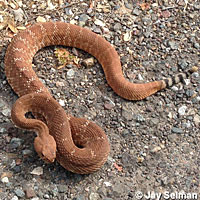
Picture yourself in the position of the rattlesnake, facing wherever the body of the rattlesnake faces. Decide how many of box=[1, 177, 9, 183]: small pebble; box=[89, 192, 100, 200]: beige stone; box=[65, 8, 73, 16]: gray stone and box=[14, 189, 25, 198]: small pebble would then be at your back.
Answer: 1

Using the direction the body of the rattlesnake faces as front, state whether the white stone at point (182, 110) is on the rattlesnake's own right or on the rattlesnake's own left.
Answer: on the rattlesnake's own left

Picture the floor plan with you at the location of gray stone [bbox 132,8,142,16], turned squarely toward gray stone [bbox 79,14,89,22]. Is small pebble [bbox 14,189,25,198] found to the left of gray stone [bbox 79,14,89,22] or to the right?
left

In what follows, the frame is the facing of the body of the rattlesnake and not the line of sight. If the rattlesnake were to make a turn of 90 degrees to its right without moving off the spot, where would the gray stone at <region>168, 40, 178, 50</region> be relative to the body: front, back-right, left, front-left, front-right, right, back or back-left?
back-right

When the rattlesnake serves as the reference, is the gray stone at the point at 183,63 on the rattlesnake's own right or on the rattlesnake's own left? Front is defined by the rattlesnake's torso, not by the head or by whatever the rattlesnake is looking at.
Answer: on the rattlesnake's own left

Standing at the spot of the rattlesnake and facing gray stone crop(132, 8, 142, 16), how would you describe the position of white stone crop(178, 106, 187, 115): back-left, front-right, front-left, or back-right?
front-right

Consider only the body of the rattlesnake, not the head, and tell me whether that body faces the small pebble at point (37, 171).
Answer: yes

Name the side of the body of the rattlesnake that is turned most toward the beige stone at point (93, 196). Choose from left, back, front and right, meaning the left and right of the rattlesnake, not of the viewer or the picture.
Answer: front

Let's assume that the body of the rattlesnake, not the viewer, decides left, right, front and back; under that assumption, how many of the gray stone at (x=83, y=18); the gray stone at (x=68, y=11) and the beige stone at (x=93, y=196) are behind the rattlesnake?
2

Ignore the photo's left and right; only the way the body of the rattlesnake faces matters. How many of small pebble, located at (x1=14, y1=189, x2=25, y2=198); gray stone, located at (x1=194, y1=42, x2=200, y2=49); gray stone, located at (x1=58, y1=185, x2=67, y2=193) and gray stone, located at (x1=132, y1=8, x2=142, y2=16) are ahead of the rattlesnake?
2

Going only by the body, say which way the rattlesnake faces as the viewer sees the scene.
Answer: toward the camera

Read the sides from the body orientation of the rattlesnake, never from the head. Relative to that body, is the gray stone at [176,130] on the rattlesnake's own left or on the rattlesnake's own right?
on the rattlesnake's own left

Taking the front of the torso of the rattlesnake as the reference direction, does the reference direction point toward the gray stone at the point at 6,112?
no

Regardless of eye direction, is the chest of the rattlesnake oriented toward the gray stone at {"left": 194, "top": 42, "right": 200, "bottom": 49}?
no

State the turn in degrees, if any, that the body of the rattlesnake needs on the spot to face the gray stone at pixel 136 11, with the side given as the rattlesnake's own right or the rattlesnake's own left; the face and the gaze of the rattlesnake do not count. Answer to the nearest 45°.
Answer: approximately 135° to the rattlesnake's own left

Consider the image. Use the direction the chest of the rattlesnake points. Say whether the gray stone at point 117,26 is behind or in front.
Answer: behind
